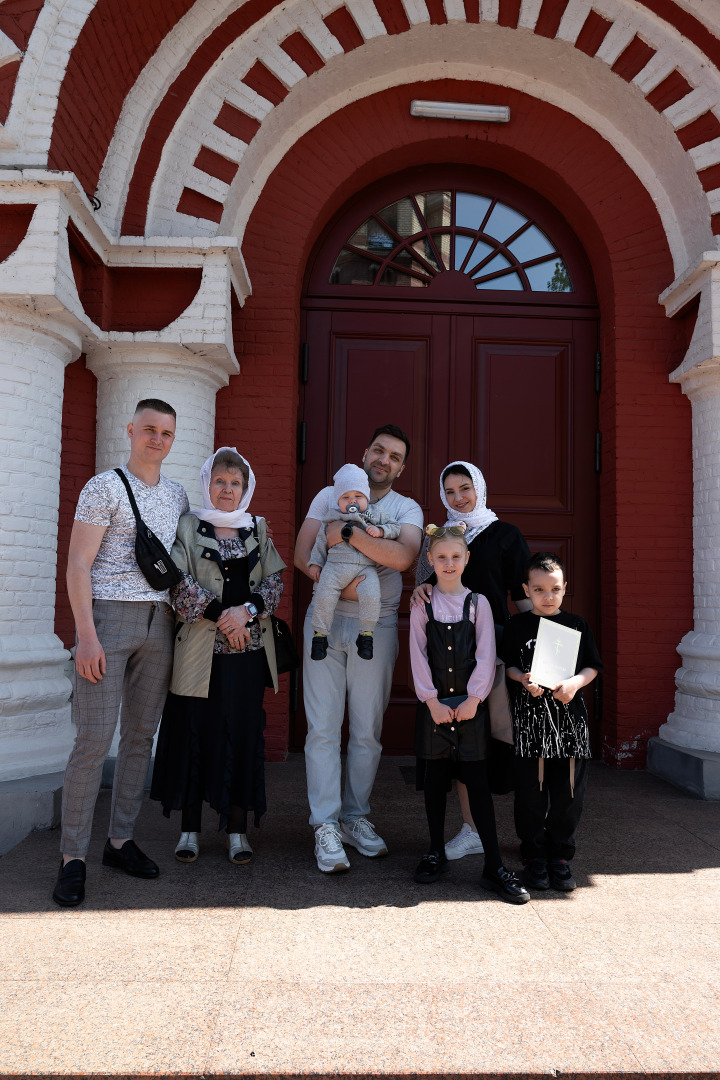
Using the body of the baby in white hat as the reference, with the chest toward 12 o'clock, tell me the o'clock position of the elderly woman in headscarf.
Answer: The elderly woman in headscarf is roughly at 3 o'clock from the baby in white hat.

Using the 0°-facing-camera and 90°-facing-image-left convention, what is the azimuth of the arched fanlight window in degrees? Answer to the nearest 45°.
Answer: approximately 0°

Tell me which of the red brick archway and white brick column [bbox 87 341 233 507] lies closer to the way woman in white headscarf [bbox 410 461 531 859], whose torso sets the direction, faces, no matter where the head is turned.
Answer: the white brick column

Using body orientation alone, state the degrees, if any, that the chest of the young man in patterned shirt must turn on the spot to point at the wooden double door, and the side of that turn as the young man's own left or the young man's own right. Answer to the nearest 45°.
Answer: approximately 90° to the young man's own left

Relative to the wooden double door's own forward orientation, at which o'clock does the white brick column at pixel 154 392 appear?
The white brick column is roughly at 2 o'clock from the wooden double door.

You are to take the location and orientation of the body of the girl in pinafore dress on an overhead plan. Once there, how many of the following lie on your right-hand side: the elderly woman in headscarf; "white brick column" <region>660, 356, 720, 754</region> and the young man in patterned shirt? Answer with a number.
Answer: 2
